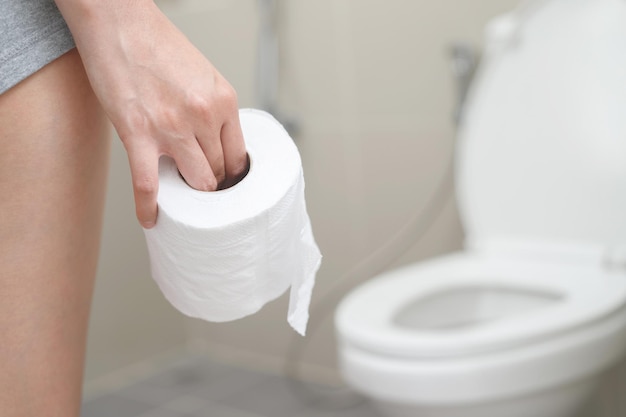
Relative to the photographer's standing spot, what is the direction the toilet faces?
facing the viewer and to the left of the viewer
